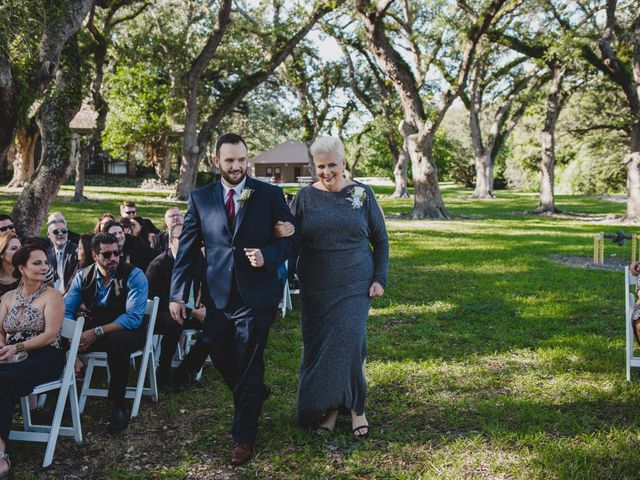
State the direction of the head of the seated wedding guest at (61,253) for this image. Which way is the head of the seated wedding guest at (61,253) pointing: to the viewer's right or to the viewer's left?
to the viewer's right

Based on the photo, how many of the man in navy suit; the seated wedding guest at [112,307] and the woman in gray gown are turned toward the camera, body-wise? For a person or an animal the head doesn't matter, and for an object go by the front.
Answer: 3

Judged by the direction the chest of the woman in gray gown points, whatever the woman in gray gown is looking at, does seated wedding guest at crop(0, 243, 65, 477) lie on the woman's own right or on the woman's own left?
on the woman's own right

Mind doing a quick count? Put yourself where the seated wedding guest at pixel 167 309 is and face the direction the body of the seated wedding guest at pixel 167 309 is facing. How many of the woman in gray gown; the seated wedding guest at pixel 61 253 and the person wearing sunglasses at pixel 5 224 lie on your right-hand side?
2

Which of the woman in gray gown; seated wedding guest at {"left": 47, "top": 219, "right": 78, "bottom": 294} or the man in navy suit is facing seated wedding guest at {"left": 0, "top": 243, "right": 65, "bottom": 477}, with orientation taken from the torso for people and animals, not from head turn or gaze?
seated wedding guest at {"left": 47, "top": 219, "right": 78, "bottom": 294}

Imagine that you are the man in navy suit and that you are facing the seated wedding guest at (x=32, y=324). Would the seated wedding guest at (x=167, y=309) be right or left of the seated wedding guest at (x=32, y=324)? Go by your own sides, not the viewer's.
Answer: right

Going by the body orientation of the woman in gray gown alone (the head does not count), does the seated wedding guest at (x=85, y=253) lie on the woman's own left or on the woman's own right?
on the woman's own right

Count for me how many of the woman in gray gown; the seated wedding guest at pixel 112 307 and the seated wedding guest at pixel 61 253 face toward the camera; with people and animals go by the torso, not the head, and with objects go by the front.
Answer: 3
